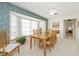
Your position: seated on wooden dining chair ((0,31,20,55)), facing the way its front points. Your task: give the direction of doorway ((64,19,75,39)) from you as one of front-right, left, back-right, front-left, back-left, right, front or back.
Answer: front-left

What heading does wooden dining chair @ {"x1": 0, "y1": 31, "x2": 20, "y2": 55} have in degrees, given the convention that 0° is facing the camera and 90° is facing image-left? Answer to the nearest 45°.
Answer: approximately 315°
